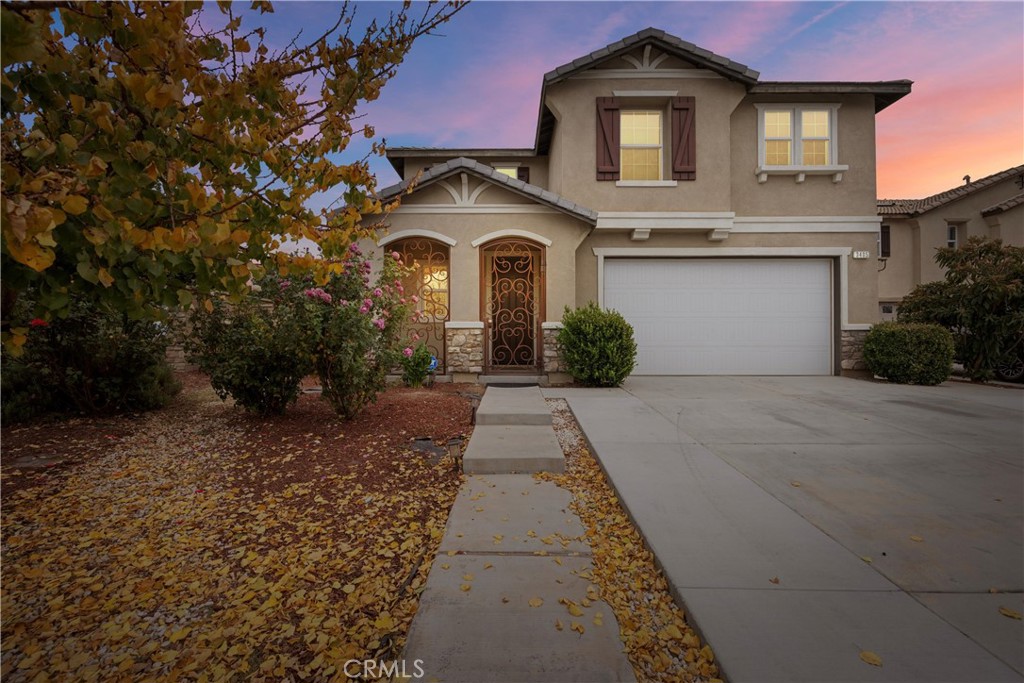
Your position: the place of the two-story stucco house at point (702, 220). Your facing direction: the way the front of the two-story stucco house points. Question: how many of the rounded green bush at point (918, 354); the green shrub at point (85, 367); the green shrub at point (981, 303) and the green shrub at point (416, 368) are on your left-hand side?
2

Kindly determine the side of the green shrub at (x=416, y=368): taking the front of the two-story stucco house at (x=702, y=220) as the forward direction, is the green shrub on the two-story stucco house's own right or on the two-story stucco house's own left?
on the two-story stucco house's own right

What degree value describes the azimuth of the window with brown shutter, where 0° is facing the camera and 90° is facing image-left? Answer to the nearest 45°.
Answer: approximately 0°

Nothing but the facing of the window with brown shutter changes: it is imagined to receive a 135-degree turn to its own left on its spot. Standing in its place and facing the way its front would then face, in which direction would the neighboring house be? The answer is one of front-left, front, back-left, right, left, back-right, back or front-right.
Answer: front

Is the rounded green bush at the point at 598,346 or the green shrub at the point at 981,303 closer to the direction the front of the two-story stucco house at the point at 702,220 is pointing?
the rounded green bush

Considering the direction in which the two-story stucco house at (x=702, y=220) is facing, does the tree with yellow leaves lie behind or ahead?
ahead

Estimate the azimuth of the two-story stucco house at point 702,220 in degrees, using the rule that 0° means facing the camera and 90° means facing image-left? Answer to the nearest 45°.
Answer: approximately 0°

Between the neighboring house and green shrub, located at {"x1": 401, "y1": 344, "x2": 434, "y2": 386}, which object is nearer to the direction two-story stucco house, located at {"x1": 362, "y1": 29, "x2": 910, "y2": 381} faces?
the green shrub

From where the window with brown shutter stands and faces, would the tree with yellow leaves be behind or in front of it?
in front

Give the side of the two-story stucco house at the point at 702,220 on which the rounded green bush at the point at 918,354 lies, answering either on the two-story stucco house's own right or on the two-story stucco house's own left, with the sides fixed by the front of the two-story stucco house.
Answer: on the two-story stucco house's own left

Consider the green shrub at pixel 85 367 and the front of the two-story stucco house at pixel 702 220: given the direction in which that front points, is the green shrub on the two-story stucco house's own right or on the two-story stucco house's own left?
on the two-story stucco house's own right

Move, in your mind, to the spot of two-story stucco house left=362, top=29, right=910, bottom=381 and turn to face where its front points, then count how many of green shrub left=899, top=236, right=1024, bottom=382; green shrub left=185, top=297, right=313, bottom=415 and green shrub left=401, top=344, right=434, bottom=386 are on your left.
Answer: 1
